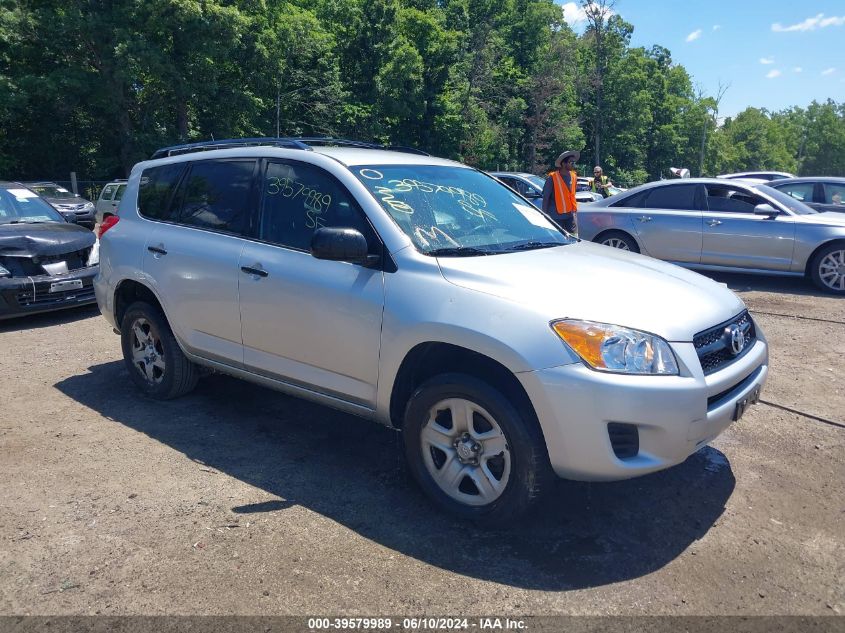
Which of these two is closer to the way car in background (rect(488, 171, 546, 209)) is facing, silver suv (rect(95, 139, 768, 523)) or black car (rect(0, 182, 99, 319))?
the silver suv

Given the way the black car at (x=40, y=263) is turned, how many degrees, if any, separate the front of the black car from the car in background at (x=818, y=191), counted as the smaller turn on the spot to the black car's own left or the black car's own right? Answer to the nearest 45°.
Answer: approximately 45° to the black car's own left

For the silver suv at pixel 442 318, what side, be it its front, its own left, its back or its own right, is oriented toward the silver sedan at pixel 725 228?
left

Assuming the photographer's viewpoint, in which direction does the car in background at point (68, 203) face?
facing the viewer and to the right of the viewer

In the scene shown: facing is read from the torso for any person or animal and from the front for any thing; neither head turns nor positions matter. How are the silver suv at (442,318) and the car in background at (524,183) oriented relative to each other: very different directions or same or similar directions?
same or similar directions

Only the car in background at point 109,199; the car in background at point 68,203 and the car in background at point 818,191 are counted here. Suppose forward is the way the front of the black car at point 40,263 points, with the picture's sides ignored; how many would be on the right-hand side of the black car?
0

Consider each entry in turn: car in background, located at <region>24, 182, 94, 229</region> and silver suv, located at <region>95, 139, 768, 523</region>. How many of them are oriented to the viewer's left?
0

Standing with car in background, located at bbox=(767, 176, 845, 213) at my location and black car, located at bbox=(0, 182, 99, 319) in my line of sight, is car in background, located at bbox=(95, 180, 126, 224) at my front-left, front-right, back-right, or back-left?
front-right

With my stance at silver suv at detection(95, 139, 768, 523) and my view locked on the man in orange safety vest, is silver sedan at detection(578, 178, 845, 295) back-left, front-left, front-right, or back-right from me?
front-right
